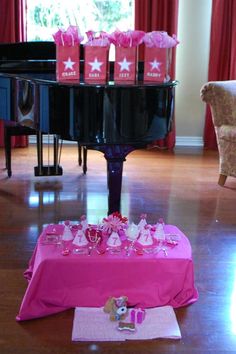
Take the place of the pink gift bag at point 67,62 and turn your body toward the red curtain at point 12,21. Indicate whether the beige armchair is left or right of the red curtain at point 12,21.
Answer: right

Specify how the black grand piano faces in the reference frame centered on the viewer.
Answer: facing away from the viewer and to the left of the viewer

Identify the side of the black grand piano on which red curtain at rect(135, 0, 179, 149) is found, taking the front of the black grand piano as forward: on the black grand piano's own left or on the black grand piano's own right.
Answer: on the black grand piano's own right
